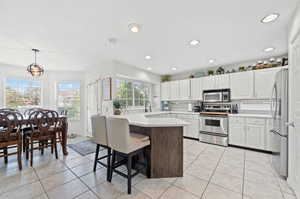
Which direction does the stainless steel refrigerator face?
to the viewer's left

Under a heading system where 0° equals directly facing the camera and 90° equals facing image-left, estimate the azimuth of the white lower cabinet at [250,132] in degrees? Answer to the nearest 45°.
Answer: approximately 45°

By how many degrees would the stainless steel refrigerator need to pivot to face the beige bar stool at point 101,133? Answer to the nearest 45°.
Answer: approximately 45° to its left

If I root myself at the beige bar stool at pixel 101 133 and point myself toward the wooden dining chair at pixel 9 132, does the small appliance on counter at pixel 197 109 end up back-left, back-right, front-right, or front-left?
back-right

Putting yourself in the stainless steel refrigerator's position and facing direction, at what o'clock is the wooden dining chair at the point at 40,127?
The wooden dining chair is roughly at 11 o'clock from the stainless steel refrigerator.

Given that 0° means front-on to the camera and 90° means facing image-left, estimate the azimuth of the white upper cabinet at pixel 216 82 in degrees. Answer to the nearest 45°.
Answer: approximately 45°

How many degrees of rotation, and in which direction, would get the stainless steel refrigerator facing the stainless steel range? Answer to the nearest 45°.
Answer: approximately 45° to its right
